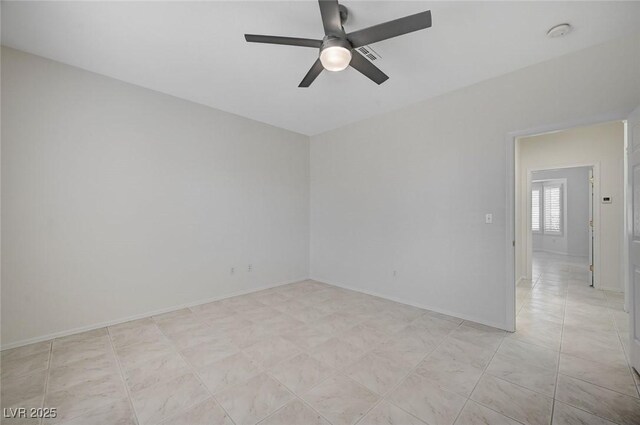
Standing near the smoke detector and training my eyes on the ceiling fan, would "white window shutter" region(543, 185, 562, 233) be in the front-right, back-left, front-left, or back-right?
back-right

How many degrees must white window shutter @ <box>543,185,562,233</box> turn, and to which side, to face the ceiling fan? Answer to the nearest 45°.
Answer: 0° — it already faces it

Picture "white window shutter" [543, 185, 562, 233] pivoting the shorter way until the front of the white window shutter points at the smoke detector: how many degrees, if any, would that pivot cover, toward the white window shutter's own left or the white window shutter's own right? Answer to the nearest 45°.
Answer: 0° — it already faces it

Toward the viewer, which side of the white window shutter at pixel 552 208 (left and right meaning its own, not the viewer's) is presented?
front
